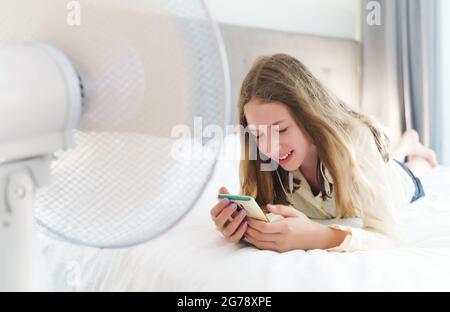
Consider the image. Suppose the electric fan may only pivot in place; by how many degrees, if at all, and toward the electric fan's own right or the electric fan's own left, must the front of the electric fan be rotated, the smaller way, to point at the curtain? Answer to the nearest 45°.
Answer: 0° — it already faces it

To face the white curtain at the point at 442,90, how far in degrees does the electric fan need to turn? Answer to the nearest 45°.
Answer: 0° — it already faces it

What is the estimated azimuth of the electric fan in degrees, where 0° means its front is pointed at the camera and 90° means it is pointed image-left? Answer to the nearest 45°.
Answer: approximately 225°

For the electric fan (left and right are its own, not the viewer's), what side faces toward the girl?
front
